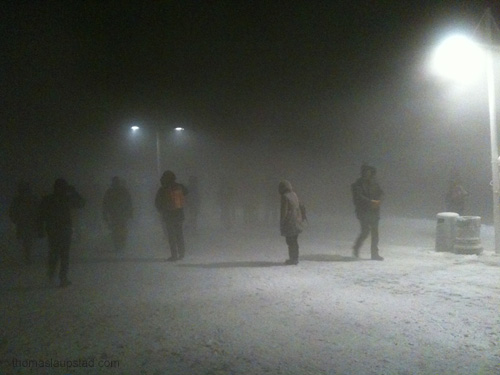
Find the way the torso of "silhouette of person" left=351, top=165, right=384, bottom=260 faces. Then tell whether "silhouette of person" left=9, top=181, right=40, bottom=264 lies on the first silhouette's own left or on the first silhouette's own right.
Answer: on the first silhouette's own right

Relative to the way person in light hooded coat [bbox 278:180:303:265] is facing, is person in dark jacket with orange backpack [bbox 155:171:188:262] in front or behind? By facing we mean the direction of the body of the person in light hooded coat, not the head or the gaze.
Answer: in front

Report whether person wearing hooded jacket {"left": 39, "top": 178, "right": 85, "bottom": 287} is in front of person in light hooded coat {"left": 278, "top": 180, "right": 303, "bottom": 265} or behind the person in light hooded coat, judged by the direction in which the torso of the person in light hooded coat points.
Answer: in front

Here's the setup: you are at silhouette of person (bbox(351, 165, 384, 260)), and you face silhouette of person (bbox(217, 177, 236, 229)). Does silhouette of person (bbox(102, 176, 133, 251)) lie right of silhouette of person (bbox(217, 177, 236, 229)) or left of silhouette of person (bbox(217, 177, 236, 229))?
left

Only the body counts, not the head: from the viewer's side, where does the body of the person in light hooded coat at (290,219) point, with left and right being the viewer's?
facing to the left of the viewer
